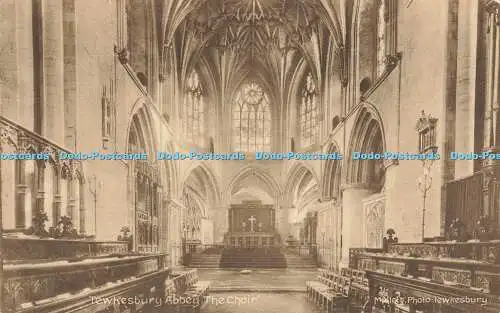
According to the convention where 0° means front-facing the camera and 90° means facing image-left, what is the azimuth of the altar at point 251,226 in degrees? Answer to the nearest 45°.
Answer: approximately 0°
